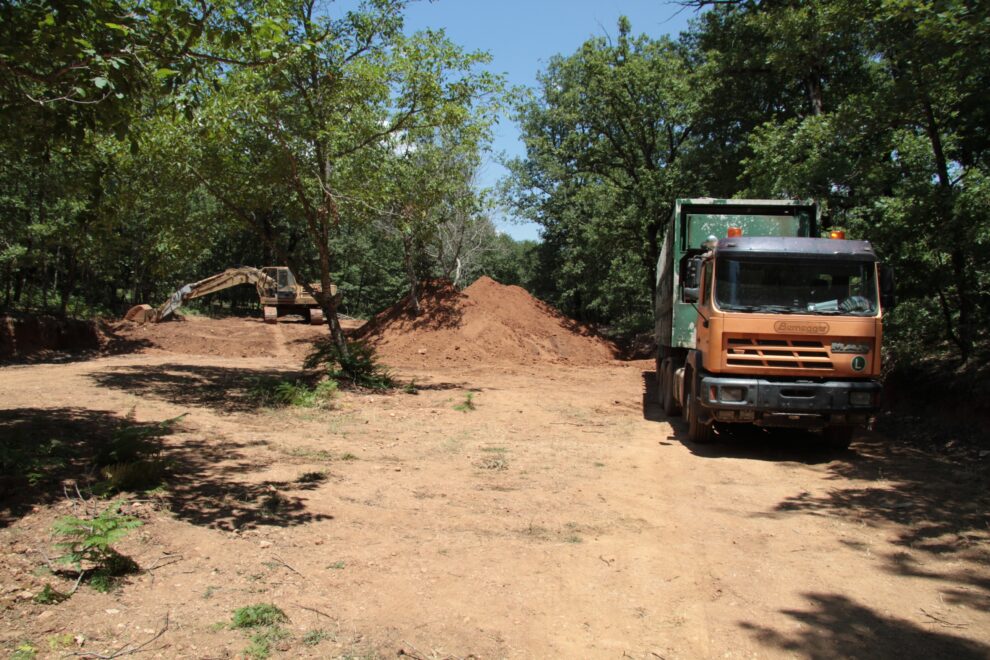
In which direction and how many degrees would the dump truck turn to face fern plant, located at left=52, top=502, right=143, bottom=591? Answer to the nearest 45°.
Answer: approximately 45° to its right

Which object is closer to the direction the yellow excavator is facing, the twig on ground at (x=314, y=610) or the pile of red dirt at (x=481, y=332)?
the twig on ground

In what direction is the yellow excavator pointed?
to the viewer's left

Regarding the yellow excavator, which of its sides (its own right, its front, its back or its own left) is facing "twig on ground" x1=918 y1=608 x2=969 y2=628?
left

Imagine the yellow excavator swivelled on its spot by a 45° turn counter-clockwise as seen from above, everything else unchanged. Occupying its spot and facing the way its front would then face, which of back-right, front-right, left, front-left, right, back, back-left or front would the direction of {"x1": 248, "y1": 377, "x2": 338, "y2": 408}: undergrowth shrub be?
front-left

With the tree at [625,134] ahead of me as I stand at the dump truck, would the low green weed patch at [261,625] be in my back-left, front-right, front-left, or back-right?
back-left

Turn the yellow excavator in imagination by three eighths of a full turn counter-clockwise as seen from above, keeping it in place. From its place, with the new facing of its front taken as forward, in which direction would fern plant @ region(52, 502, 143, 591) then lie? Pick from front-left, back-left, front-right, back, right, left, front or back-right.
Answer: front-right

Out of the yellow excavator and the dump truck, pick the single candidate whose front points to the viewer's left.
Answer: the yellow excavator

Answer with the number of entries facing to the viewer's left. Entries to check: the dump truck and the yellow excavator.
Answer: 1

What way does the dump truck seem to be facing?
toward the camera

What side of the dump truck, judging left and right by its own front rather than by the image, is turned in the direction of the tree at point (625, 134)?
back

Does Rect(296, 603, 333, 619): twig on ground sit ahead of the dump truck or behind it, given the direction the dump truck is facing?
ahead

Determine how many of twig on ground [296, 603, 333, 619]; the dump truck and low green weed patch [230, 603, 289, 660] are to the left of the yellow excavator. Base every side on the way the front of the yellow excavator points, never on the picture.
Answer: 3

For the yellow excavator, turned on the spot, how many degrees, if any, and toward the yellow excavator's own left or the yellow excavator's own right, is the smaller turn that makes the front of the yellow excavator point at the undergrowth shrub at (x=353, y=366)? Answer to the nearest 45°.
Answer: approximately 90° to the yellow excavator's own left

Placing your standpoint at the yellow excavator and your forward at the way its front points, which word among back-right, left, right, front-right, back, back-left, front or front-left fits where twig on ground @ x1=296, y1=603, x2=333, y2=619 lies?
left
